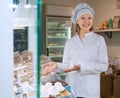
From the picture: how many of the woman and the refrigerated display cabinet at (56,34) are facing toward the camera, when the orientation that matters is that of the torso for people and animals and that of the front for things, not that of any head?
2

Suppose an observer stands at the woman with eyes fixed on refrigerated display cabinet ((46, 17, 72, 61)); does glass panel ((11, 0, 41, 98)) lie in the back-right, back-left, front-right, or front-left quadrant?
back-left

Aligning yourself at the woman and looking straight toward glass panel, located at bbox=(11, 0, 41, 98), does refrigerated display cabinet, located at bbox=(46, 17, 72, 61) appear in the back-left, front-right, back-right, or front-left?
back-right

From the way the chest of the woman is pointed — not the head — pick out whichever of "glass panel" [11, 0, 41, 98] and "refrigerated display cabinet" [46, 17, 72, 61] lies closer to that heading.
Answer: the glass panel

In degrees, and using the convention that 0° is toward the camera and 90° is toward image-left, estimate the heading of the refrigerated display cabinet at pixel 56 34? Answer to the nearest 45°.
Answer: approximately 0°

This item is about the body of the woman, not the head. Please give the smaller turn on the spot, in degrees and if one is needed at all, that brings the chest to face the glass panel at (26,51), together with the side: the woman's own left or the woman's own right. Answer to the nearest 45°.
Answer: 0° — they already face it

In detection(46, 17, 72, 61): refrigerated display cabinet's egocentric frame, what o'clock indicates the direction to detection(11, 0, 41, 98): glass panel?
The glass panel is roughly at 12 o'clock from the refrigerated display cabinet.

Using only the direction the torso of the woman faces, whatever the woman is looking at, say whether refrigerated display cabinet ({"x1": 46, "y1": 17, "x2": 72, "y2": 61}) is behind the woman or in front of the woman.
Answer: behind
